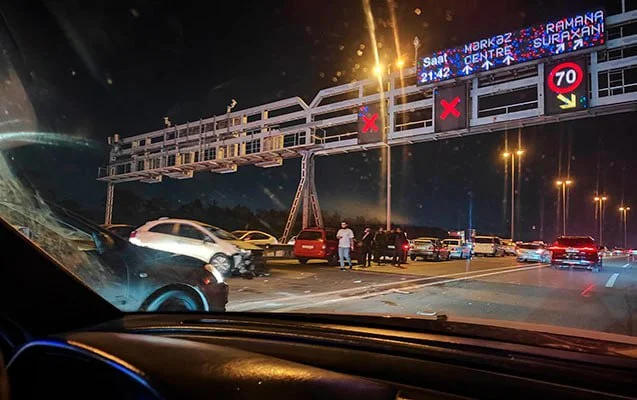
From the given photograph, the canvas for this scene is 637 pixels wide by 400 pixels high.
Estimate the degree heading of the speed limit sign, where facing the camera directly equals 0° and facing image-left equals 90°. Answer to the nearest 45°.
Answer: approximately 0°

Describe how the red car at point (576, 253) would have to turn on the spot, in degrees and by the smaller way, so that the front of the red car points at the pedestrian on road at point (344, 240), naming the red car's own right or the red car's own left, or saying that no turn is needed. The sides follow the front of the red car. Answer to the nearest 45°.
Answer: approximately 135° to the red car's own left

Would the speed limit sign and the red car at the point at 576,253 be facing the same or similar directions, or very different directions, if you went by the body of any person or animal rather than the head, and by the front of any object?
very different directions

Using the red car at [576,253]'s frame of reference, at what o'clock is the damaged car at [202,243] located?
The damaged car is roughly at 7 o'clock from the red car.

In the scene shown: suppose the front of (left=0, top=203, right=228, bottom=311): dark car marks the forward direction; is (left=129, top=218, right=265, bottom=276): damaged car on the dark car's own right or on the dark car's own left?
on the dark car's own left

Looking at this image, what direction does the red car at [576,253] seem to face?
away from the camera

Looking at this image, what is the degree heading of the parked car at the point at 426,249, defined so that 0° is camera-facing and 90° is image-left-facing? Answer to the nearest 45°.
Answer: approximately 225°

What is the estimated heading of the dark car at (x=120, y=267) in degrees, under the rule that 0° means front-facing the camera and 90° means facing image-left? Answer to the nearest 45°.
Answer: approximately 270°

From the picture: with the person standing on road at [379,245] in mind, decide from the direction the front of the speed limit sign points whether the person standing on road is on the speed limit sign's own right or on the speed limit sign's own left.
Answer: on the speed limit sign's own right

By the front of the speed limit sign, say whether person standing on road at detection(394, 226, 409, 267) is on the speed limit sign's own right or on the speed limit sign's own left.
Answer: on the speed limit sign's own right

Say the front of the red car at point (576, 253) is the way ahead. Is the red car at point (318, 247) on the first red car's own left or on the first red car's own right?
on the first red car's own left
